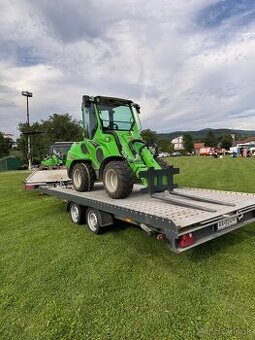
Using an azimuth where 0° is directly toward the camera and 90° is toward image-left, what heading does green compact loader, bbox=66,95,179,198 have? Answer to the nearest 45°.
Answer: approximately 315°

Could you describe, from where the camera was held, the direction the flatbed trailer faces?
facing away from the viewer and to the left of the viewer
